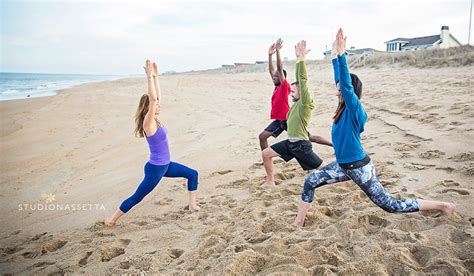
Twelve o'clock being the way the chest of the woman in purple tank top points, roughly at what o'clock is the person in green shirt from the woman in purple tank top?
The person in green shirt is roughly at 12 o'clock from the woman in purple tank top.

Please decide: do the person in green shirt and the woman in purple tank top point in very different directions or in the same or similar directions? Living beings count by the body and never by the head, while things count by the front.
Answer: very different directions

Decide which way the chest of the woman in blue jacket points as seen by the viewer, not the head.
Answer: to the viewer's left

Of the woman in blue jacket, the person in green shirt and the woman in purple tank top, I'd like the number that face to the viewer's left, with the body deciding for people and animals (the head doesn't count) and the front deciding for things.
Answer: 2

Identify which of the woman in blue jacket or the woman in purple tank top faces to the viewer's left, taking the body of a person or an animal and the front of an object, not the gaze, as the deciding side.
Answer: the woman in blue jacket

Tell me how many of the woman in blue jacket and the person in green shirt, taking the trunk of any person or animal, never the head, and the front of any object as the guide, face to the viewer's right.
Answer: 0

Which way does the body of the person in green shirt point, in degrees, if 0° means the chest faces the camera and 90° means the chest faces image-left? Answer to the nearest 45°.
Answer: approximately 90°

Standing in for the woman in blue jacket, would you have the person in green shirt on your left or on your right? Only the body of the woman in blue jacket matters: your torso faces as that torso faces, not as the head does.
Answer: on your right

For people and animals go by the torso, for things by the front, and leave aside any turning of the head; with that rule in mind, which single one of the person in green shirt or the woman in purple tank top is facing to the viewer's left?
the person in green shirt
